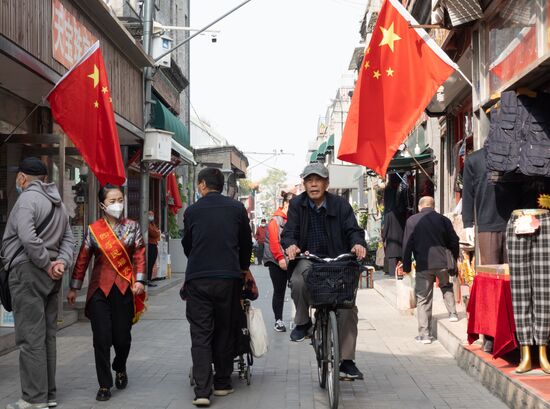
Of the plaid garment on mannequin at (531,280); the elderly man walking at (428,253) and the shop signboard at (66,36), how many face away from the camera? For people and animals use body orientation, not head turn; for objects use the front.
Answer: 1

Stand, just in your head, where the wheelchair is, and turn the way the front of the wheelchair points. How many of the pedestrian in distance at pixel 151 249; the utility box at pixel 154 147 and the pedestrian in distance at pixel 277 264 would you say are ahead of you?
3

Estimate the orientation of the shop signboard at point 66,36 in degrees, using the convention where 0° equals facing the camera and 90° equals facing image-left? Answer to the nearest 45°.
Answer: approximately 315°

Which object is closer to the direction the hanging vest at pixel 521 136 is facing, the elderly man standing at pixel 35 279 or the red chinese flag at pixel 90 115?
the elderly man standing

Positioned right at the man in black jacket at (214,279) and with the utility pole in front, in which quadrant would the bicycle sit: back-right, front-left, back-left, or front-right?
back-right

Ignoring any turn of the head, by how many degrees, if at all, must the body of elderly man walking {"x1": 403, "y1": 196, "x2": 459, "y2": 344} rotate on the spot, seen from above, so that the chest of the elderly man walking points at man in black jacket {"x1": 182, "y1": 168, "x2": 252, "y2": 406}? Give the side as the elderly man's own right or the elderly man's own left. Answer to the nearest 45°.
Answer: approximately 135° to the elderly man's own left

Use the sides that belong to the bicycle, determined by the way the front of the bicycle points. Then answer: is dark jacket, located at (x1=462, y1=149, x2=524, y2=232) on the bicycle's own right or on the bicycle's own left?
on the bicycle's own left

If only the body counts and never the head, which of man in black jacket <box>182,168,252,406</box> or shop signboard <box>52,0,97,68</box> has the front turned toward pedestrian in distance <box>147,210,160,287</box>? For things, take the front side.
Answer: the man in black jacket

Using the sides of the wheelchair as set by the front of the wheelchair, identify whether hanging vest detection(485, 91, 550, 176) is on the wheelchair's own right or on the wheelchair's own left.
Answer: on the wheelchair's own right

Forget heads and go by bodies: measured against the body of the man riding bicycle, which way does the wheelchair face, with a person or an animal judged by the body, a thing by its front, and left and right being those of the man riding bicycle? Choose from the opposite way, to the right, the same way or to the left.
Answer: the opposite way

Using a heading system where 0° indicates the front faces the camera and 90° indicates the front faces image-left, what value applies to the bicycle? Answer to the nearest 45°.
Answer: approximately 0°

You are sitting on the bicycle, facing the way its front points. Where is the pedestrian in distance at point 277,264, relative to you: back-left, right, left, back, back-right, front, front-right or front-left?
back

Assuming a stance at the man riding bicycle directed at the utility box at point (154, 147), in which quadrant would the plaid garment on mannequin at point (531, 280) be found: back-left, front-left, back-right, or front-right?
back-right

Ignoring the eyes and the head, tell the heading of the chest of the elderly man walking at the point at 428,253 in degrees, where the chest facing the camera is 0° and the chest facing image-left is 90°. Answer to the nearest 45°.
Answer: approximately 180°

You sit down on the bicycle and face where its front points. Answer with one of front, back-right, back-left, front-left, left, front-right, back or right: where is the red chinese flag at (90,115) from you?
back-right

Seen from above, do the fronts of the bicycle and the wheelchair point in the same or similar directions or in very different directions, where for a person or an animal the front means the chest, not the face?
very different directions
